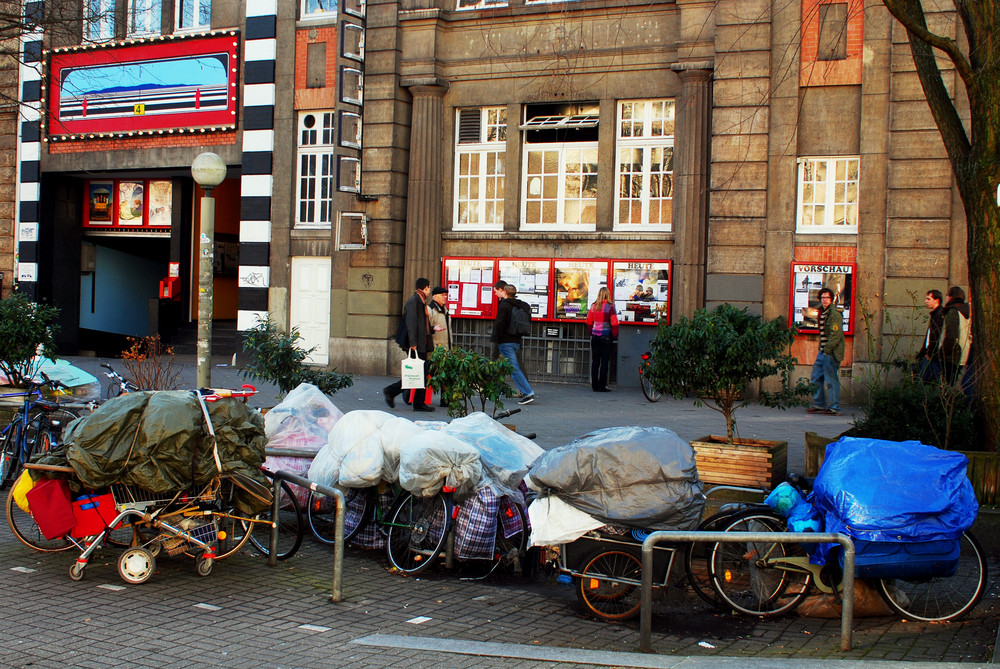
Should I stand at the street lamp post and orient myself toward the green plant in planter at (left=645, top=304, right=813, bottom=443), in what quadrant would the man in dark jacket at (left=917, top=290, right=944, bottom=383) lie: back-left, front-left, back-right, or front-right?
front-left

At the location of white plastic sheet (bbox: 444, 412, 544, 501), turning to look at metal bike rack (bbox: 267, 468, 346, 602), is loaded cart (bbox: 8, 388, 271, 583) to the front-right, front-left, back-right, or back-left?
front-right

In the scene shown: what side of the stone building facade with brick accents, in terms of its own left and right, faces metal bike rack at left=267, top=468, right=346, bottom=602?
front

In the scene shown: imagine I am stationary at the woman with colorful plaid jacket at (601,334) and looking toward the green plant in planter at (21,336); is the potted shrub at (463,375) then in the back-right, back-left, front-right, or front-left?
front-left

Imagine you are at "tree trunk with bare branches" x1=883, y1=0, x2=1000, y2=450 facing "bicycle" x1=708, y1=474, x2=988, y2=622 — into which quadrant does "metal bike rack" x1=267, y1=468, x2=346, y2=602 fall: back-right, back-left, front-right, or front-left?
front-right

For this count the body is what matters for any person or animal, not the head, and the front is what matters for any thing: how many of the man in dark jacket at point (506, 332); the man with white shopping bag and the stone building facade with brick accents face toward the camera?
1

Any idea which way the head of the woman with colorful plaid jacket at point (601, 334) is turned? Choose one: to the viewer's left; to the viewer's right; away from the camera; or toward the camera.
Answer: away from the camera

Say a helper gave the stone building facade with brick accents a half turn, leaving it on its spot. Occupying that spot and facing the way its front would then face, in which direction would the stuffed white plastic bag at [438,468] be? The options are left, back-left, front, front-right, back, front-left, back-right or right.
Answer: back

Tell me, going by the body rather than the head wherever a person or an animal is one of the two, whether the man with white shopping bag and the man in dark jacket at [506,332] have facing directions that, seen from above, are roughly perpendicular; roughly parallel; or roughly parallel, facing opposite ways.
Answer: roughly parallel, facing opposite ways

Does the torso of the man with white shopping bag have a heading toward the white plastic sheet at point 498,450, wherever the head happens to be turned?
no

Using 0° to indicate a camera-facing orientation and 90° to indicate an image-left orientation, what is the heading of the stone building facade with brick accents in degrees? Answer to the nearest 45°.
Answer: approximately 0°
